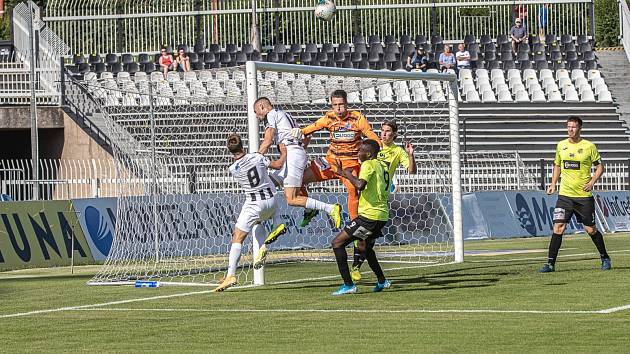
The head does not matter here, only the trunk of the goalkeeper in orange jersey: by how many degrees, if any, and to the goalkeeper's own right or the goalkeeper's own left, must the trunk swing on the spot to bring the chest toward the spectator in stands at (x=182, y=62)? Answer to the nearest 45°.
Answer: approximately 180°

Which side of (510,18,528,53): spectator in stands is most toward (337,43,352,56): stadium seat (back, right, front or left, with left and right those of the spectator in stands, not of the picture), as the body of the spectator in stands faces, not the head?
right

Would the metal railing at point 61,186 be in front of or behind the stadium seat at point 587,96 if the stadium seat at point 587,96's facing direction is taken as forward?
in front

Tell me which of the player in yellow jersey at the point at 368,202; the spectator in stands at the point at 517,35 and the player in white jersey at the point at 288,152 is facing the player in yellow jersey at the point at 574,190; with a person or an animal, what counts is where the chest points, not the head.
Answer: the spectator in stands

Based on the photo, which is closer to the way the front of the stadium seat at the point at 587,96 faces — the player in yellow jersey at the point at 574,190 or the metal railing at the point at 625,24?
the player in yellow jersey

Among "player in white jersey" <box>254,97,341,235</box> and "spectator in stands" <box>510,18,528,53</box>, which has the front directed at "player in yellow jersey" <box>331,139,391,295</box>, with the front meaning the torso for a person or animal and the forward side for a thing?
the spectator in stands

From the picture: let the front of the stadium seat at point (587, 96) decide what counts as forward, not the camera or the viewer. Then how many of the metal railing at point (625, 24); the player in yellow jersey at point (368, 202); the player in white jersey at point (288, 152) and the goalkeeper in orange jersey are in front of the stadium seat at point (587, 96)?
3

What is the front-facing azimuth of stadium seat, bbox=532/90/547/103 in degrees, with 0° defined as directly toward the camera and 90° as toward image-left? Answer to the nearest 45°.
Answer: approximately 0°

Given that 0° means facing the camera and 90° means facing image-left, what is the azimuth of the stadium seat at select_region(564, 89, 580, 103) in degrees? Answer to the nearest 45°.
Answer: approximately 0°
